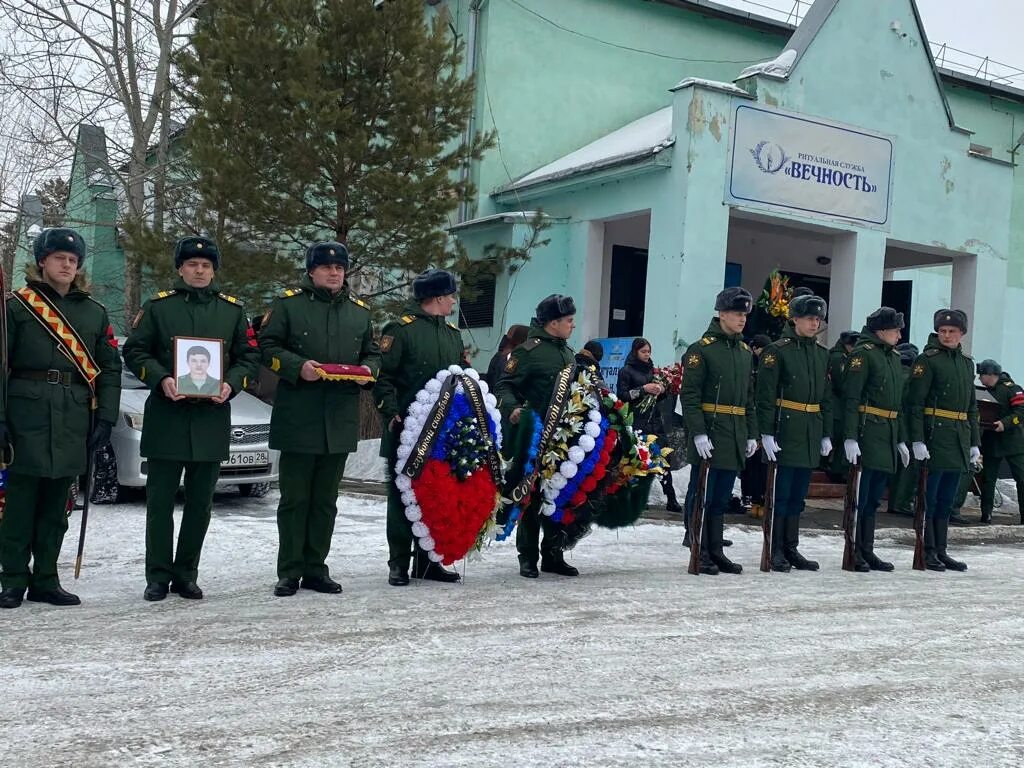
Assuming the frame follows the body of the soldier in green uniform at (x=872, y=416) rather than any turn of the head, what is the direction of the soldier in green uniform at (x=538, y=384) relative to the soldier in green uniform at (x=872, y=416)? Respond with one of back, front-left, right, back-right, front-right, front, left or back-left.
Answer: right

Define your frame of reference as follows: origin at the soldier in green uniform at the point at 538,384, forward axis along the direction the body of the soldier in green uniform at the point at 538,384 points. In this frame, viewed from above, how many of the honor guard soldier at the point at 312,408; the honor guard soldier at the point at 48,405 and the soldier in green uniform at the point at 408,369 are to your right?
3

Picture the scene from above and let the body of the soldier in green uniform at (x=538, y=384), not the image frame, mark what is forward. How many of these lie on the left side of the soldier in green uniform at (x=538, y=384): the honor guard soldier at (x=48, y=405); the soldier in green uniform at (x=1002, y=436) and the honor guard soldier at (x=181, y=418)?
1

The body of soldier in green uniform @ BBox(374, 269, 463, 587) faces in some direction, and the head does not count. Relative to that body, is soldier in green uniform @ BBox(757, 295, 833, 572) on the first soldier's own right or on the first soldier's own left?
on the first soldier's own left

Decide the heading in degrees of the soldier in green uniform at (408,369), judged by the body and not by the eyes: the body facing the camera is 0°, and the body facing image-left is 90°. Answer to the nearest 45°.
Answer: approximately 315°

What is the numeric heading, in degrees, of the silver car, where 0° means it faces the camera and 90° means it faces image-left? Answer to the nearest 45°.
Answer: approximately 315°

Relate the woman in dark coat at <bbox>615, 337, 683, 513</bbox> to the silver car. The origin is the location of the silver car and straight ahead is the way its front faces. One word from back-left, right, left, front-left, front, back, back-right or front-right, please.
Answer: front-left

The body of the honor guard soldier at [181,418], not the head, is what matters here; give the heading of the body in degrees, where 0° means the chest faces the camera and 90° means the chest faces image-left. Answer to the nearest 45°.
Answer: approximately 0°

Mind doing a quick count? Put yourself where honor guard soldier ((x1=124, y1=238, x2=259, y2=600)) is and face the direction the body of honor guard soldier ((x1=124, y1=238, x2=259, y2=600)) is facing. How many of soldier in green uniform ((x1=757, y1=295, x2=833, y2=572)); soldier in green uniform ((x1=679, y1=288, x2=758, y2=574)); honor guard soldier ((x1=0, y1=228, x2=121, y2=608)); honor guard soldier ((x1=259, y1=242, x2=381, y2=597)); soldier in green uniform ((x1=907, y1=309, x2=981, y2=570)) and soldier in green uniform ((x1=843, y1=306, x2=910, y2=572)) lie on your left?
5
